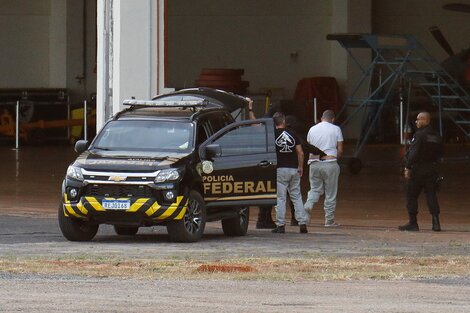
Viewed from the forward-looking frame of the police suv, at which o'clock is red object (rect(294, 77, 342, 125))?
The red object is roughly at 5 o'clock from the police suv.

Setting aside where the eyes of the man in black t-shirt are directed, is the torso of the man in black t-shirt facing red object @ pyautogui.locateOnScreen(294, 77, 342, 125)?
yes

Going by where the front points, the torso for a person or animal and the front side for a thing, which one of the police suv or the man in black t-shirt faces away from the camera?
the man in black t-shirt

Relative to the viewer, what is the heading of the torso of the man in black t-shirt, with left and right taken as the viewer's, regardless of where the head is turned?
facing away from the viewer

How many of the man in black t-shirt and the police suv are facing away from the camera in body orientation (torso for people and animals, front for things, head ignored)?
1

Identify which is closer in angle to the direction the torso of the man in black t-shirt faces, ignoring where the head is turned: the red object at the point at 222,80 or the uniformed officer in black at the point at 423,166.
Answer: the red object

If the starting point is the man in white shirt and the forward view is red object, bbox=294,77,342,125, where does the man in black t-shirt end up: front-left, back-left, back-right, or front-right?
back-left

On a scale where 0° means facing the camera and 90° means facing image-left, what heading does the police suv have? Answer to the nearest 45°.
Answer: approximately 45°

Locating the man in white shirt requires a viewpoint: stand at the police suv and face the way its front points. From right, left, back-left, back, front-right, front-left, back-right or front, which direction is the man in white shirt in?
back

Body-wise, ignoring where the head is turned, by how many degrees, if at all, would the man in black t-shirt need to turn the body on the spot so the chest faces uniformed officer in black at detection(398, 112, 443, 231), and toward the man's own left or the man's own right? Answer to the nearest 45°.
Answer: approximately 90° to the man's own right

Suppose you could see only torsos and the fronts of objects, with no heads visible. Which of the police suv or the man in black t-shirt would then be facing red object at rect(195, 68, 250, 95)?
the man in black t-shirt
